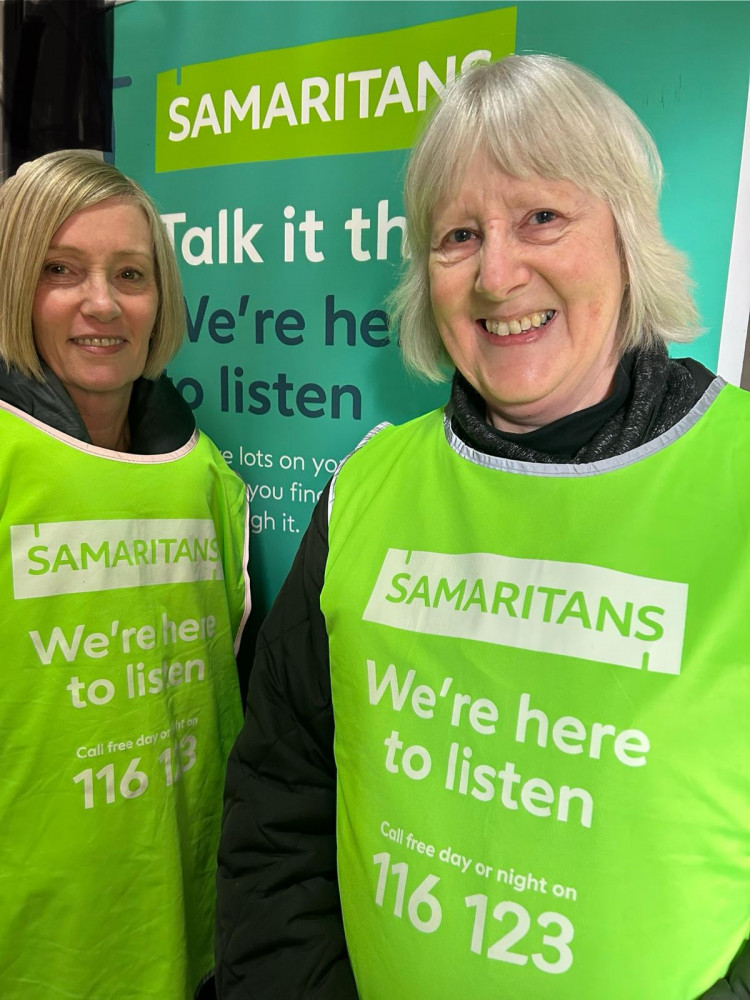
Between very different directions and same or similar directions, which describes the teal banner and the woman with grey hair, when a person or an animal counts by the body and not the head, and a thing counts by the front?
same or similar directions

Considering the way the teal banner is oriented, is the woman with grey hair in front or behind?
in front

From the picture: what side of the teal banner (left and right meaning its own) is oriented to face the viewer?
front

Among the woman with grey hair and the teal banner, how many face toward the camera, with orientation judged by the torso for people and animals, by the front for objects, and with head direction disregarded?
2

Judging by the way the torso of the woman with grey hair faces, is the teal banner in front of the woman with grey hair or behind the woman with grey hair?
behind

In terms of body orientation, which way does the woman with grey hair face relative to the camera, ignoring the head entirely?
toward the camera
